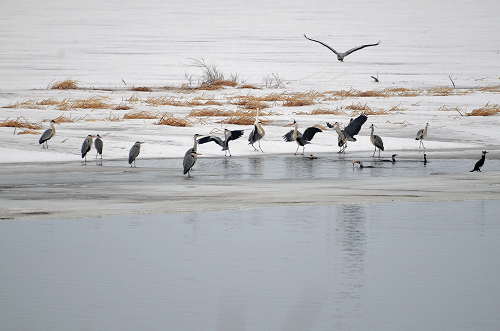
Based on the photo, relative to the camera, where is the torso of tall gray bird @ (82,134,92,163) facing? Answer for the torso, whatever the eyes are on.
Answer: to the viewer's right

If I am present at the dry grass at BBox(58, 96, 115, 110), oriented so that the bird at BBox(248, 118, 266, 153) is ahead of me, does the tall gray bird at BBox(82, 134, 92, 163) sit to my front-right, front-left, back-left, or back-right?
front-right

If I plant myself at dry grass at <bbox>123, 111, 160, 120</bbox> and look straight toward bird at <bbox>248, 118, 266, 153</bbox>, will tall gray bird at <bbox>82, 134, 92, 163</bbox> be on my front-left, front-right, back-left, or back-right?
front-right

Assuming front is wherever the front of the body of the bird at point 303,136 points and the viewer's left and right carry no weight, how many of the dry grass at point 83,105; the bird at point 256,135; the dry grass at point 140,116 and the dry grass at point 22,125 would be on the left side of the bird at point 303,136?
0

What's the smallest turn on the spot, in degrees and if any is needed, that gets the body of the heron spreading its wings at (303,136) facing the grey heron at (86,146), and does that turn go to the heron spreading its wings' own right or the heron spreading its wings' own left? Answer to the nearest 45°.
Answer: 0° — it already faces it

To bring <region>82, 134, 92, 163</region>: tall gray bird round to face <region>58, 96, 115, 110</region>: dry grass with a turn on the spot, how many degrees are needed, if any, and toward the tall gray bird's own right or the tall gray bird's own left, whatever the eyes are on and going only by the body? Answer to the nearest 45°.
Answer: approximately 90° to the tall gray bird's own left

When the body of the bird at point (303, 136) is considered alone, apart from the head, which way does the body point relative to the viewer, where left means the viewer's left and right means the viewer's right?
facing the viewer and to the left of the viewer

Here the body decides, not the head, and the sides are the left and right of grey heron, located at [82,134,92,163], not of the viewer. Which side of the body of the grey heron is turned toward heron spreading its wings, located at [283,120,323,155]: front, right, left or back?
front

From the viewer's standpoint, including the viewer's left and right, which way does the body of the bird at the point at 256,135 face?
facing the viewer and to the right of the viewer

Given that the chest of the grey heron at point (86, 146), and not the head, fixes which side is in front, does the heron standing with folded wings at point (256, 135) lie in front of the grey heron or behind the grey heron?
in front
